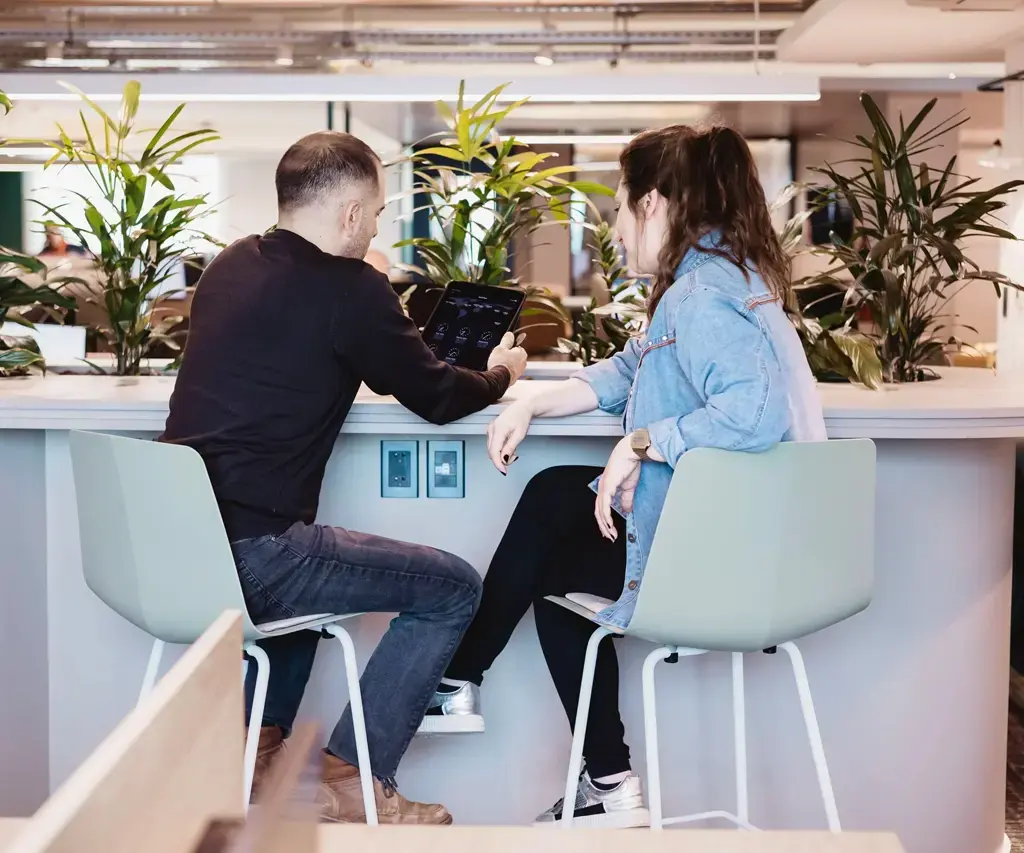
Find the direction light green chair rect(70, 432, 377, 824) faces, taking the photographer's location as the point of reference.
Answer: facing away from the viewer and to the right of the viewer

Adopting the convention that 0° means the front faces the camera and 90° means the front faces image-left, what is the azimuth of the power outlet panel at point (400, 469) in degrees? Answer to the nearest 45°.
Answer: approximately 0°

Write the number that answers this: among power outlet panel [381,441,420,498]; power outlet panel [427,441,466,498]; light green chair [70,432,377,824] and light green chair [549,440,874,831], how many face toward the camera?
2

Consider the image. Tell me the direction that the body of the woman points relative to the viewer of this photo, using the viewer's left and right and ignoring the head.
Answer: facing to the left of the viewer

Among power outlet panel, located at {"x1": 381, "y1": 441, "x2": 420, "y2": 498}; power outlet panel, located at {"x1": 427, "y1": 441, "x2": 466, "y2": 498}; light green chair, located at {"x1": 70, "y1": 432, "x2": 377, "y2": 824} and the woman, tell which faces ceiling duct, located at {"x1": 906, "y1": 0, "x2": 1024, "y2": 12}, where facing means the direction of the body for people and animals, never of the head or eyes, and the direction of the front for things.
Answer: the light green chair

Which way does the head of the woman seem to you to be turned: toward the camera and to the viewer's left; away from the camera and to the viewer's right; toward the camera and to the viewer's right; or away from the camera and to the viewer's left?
away from the camera and to the viewer's left

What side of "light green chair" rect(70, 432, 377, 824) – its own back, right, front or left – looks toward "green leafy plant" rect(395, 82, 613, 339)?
front

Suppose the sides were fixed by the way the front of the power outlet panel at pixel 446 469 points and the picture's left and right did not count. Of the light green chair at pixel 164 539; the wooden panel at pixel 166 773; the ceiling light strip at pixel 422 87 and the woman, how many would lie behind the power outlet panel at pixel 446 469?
1

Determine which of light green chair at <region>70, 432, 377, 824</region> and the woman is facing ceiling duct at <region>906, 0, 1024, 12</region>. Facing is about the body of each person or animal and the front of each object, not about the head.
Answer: the light green chair

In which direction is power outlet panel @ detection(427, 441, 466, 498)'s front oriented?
toward the camera

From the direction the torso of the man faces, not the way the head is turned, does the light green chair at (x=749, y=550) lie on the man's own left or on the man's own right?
on the man's own right

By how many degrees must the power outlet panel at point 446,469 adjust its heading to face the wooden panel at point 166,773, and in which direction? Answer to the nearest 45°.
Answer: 0° — it already faces it

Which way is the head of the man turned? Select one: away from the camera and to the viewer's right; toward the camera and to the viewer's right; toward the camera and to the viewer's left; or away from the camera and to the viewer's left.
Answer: away from the camera and to the viewer's right
